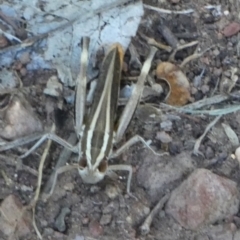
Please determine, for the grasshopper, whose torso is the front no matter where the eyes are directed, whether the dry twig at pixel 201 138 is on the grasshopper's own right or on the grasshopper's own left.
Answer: on the grasshopper's own left

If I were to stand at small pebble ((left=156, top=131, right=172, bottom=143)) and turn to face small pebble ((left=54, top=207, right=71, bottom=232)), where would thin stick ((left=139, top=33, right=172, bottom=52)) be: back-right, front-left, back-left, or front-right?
back-right

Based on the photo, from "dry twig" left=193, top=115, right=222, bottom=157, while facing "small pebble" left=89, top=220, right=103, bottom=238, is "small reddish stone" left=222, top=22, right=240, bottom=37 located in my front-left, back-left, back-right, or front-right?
back-right

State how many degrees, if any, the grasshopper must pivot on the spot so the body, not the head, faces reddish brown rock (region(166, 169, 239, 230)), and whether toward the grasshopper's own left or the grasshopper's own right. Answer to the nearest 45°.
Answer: approximately 45° to the grasshopper's own left

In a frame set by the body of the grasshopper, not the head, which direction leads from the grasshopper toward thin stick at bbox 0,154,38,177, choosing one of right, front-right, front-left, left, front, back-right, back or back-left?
right

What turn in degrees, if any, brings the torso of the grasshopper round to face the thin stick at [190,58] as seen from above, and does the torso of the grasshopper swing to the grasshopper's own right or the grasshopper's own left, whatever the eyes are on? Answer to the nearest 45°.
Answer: approximately 135° to the grasshopper's own left

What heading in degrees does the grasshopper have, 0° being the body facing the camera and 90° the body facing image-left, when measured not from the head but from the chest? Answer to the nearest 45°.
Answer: approximately 0°

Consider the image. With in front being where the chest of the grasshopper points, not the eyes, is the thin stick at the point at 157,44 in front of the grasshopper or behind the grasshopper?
behind
